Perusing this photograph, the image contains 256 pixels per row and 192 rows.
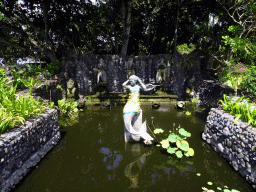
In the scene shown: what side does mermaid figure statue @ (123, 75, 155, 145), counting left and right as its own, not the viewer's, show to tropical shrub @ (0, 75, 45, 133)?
right

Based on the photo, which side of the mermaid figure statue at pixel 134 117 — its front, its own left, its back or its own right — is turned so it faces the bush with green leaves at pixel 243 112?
left

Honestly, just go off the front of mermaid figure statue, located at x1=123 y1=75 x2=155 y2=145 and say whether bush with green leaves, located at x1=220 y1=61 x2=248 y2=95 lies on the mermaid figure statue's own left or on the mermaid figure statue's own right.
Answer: on the mermaid figure statue's own left

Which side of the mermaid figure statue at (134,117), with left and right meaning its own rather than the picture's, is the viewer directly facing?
front

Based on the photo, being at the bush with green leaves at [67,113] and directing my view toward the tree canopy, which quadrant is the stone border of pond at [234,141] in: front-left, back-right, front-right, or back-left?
back-right

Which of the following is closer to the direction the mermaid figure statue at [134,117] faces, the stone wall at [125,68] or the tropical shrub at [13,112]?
the tropical shrub

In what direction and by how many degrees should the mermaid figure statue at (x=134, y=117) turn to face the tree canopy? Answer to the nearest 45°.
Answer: approximately 180°

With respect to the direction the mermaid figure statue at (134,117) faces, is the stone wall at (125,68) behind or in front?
behind

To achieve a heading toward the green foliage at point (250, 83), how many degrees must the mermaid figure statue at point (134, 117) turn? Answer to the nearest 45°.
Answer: approximately 135° to its left

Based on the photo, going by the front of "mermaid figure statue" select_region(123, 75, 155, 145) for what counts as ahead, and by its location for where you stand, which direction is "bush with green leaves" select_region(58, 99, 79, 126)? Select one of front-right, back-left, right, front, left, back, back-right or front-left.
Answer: back-right
